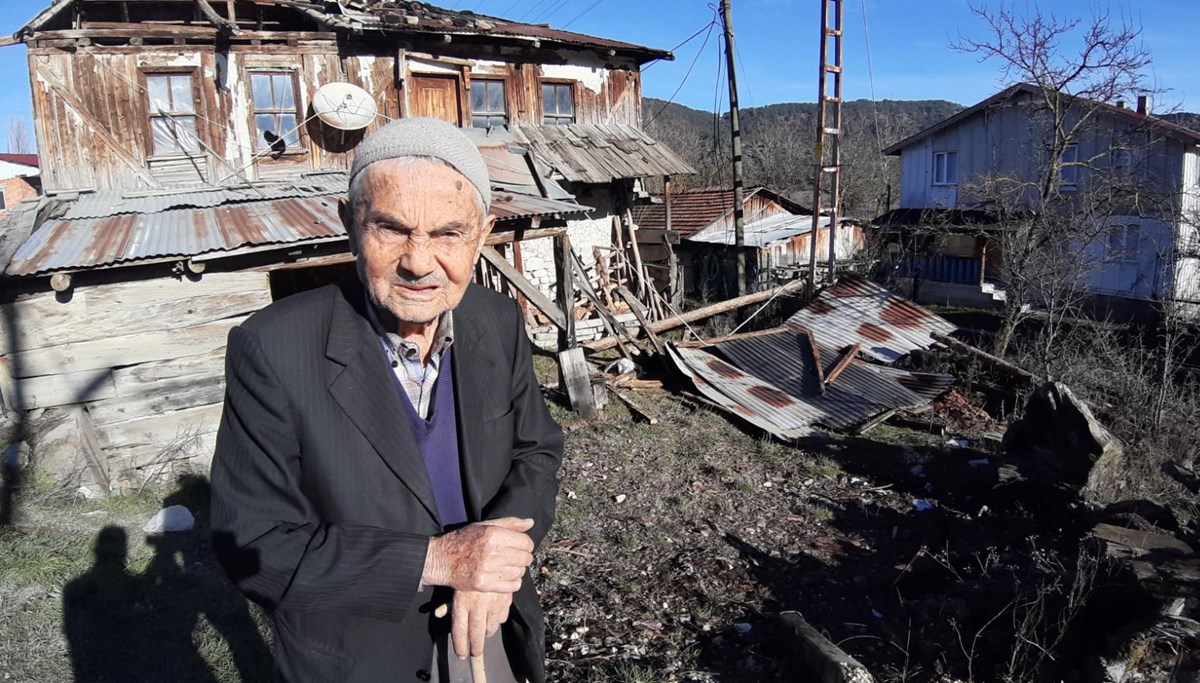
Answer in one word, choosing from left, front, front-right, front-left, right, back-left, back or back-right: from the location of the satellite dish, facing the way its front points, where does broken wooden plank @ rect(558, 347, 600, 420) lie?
front-left

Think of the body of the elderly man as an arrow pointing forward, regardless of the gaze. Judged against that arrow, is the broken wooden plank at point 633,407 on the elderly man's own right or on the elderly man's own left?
on the elderly man's own left

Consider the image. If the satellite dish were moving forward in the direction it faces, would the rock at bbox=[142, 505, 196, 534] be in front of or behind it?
in front

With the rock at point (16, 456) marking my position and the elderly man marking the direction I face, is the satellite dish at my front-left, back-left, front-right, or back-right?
back-left

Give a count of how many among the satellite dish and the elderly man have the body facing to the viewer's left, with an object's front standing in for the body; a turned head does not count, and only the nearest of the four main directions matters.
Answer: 0

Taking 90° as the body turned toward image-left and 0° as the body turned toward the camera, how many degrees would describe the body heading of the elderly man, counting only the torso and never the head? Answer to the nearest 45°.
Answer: approximately 315°

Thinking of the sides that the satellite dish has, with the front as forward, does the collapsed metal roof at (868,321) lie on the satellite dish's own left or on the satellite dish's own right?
on the satellite dish's own left
